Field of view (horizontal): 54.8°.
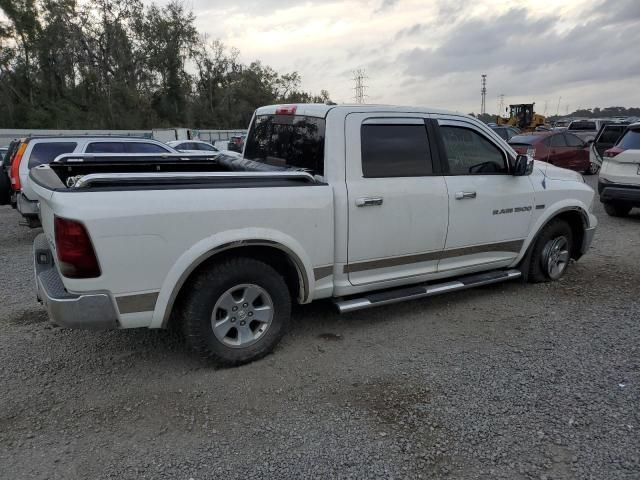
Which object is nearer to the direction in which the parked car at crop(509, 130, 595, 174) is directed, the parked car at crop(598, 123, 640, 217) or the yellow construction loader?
the yellow construction loader

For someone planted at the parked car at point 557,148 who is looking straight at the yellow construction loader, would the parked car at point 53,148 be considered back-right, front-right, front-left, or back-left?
back-left

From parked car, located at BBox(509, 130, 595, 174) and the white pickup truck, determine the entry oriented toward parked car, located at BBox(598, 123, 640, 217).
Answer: the white pickup truck

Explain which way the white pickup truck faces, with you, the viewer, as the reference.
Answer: facing away from the viewer and to the right of the viewer

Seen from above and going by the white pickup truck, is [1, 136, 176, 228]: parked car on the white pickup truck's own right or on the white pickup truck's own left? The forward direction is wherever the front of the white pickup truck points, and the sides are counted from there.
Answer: on the white pickup truck's own left
